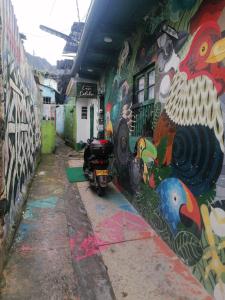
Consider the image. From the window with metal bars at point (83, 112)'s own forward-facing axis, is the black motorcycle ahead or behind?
ahead

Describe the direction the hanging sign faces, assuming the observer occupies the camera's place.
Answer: facing the viewer

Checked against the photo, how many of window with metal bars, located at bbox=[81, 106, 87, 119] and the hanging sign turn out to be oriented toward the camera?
2

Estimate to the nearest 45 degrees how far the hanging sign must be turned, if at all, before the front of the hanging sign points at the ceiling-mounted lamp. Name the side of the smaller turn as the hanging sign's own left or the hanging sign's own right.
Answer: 0° — it already faces it

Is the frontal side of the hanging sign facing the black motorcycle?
yes

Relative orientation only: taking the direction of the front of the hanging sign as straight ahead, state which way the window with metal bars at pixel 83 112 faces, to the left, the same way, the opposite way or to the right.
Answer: the same way

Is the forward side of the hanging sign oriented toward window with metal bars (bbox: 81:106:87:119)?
no

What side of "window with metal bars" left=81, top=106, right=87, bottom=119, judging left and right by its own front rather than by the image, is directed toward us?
front

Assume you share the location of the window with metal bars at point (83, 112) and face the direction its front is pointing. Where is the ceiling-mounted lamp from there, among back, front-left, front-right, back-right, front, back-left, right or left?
front
